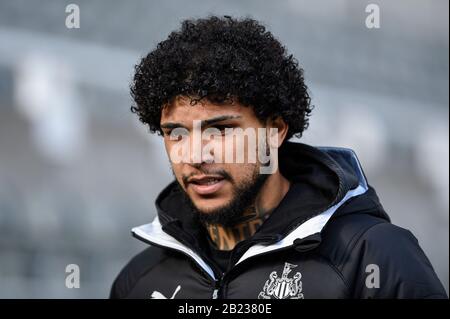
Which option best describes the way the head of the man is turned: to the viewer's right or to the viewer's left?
to the viewer's left
